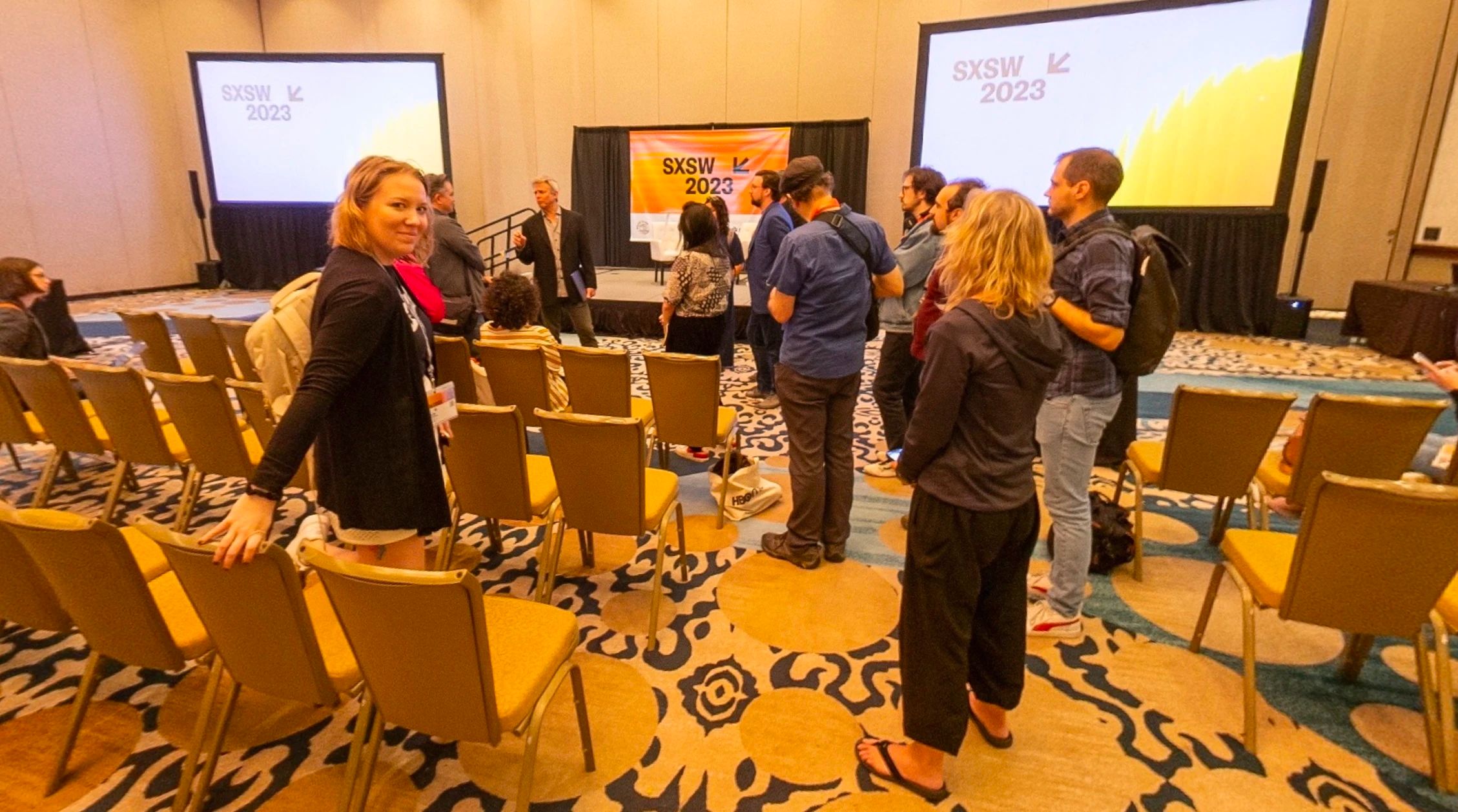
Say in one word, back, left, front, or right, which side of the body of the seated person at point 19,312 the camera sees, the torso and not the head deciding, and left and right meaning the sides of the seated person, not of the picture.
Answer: right

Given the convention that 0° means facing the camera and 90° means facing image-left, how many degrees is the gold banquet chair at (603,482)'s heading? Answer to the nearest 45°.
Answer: approximately 225°

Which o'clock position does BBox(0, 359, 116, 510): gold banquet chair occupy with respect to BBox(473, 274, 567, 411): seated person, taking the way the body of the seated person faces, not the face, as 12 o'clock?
The gold banquet chair is roughly at 9 o'clock from the seated person.

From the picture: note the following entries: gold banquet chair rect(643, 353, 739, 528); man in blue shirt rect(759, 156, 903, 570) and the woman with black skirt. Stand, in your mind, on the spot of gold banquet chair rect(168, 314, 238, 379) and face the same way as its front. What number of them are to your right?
3

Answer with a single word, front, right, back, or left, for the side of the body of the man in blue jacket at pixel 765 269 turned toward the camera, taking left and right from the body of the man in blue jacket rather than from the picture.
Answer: left

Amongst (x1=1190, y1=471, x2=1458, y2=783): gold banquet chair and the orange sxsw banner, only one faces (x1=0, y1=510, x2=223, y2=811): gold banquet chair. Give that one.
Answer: the orange sxsw banner

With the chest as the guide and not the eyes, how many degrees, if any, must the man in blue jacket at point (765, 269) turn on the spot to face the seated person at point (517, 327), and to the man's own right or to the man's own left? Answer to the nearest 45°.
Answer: approximately 45° to the man's own left

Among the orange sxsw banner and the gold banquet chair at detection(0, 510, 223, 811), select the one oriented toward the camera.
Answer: the orange sxsw banner

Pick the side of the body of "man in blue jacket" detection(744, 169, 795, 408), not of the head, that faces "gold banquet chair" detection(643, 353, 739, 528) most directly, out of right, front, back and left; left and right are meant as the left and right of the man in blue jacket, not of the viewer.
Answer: left

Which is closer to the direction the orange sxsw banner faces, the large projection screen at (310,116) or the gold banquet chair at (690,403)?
the gold banquet chair

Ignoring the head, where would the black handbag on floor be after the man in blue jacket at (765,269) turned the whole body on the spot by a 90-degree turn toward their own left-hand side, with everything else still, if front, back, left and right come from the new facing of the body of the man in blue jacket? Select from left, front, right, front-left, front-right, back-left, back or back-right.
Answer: front-left

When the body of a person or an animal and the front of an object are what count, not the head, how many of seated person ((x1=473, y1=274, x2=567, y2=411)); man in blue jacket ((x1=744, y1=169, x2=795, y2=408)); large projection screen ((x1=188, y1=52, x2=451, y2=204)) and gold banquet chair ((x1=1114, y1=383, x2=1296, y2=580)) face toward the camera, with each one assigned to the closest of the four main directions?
1

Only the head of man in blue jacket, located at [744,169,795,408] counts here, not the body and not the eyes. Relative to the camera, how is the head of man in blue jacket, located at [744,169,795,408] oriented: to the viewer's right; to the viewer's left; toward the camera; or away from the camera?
to the viewer's left

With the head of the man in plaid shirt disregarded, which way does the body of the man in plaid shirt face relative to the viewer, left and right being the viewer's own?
facing to the left of the viewer
